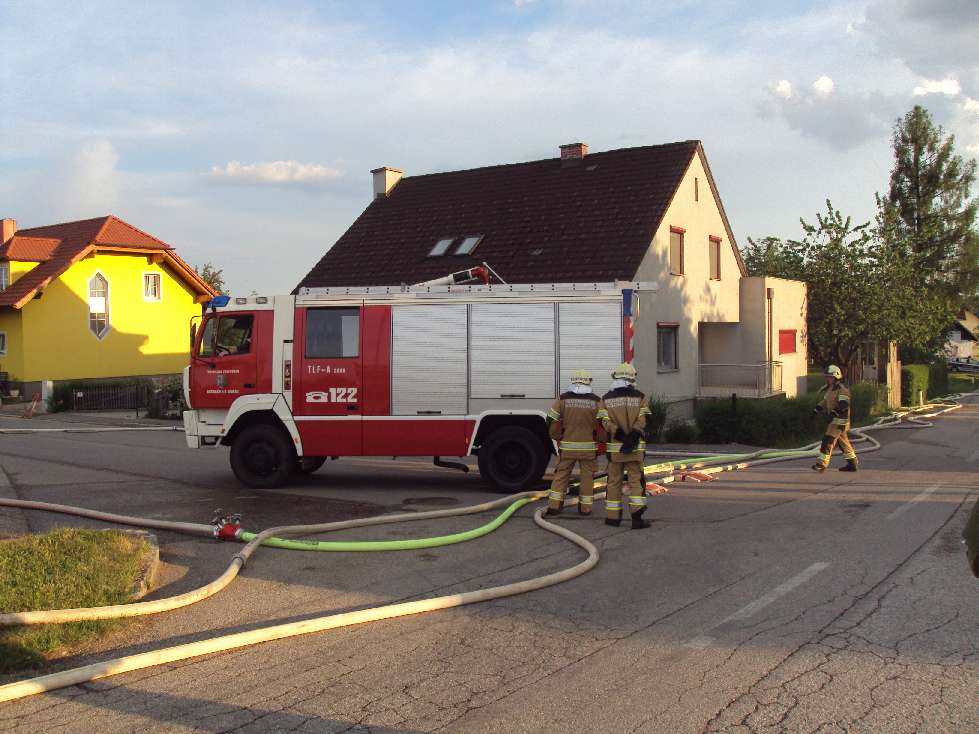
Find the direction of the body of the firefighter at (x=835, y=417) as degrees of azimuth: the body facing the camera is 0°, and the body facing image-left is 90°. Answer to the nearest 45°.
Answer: approximately 90°

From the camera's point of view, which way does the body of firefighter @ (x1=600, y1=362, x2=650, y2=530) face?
away from the camera

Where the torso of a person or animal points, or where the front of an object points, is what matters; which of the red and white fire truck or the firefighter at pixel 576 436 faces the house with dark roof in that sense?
the firefighter

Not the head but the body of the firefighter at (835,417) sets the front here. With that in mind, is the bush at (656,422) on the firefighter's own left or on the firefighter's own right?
on the firefighter's own right

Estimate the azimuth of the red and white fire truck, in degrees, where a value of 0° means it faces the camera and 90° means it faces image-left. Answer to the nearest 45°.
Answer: approximately 90°

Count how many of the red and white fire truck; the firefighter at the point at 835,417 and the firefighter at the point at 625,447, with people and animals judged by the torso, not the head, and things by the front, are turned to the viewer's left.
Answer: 2

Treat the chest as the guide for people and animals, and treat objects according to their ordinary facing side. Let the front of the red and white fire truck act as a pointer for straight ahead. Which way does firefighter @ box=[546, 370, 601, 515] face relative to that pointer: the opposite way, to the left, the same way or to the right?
to the right

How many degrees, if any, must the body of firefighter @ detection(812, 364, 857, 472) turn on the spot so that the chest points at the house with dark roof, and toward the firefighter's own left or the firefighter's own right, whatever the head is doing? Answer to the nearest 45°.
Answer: approximately 45° to the firefighter's own right

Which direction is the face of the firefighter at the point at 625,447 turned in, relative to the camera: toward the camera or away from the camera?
away from the camera

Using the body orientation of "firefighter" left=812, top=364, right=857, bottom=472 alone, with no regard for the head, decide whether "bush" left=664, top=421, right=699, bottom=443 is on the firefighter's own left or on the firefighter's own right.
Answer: on the firefighter's own right

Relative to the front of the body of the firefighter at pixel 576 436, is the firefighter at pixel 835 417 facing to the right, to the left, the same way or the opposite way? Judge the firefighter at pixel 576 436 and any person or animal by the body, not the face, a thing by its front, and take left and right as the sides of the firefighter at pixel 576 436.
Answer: to the left

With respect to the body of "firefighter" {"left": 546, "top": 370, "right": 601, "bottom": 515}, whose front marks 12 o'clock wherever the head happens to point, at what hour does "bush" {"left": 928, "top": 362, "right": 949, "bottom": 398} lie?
The bush is roughly at 1 o'clock from the firefighter.

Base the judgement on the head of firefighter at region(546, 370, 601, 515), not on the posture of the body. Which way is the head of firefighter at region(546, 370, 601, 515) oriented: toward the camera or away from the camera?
away from the camera

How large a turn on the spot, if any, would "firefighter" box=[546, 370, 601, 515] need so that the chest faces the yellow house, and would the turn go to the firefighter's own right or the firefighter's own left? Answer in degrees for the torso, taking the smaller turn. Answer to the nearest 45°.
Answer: approximately 45° to the firefighter's own left

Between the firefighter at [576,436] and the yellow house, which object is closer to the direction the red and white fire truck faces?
the yellow house

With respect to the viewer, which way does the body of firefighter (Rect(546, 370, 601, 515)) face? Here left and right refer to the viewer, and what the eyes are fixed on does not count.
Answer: facing away from the viewer
